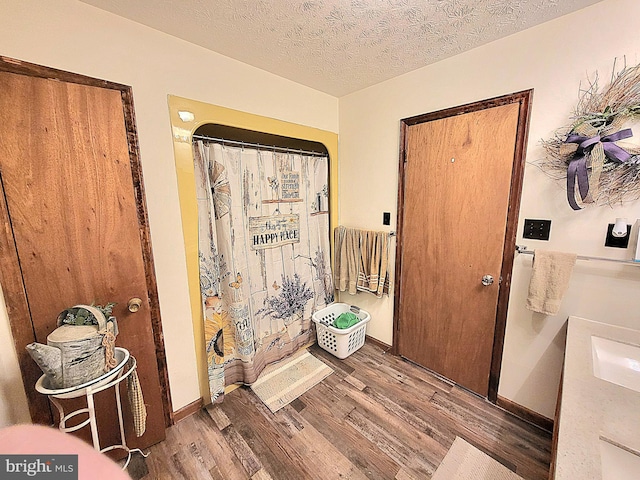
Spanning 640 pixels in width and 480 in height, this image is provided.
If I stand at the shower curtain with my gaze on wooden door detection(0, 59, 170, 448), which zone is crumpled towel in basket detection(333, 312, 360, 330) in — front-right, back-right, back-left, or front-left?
back-left

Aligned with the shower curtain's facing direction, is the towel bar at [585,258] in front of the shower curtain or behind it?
in front

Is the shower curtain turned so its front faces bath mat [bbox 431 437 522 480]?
yes

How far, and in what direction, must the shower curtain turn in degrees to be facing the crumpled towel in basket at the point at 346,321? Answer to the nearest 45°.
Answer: approximately 45° to its left

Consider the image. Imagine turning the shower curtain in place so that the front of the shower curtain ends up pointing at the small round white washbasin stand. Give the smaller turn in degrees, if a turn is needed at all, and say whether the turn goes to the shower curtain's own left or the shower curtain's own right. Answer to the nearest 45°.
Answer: approximately 90° to the shower curtain's own right

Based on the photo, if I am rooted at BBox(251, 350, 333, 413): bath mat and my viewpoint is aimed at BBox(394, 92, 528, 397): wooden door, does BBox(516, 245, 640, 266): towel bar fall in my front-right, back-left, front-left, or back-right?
front-right

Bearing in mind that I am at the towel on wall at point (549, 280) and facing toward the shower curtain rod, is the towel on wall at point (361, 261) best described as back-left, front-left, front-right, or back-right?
front-right

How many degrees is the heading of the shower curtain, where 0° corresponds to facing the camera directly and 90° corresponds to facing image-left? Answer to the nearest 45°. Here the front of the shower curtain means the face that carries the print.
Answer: approximately 315°

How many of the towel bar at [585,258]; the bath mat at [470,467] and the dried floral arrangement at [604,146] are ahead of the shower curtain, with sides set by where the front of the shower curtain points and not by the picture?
3

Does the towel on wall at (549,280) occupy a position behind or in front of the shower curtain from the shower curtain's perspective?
in front

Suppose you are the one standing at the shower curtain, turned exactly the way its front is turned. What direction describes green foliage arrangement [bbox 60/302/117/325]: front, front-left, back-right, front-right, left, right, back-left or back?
right

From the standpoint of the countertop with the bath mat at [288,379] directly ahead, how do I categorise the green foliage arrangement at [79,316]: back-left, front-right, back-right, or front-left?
front-left

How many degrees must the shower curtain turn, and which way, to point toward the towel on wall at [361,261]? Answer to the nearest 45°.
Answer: approximately 45° to its left
